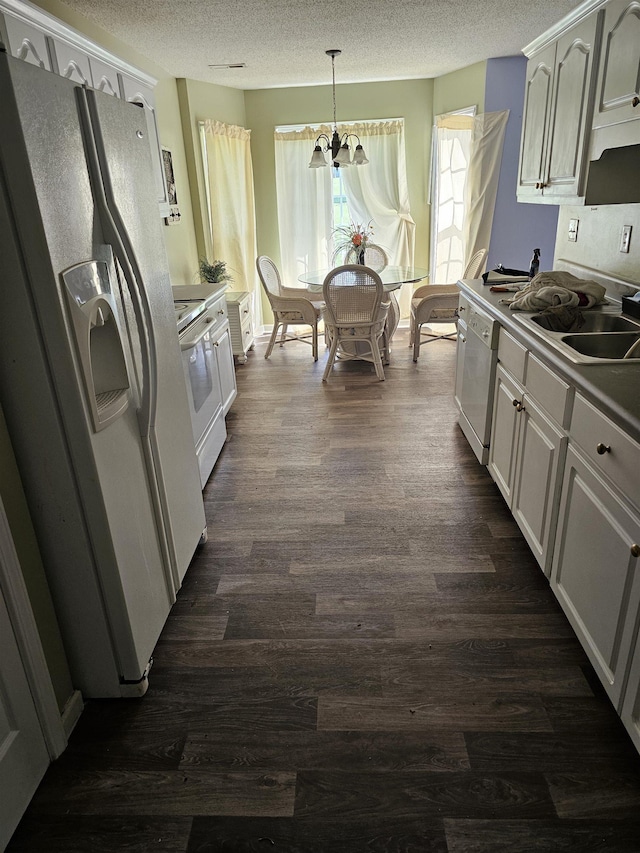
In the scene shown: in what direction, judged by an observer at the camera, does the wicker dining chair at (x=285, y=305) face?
facing to the right of the viewer

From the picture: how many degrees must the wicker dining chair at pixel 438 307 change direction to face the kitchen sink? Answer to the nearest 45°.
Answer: approximately 90° to its left

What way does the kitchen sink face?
to the viewer's left

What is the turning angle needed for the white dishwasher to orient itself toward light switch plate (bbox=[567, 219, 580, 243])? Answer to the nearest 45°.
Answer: approximately 135° to its right

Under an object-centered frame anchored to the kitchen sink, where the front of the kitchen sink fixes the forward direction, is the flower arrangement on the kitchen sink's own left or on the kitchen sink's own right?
on the kitchen sink's own right

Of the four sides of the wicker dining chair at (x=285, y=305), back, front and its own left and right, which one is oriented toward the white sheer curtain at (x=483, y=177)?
front

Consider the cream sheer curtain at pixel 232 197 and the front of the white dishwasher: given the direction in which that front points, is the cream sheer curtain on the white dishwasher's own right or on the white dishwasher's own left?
on the white dishwasher's own right

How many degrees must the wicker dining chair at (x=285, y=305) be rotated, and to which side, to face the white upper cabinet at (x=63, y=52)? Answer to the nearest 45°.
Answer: approximately 135° to its right

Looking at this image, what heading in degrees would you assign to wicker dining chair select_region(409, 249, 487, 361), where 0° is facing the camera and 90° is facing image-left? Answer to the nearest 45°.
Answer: approximately 90°

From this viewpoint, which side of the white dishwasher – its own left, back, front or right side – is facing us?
left

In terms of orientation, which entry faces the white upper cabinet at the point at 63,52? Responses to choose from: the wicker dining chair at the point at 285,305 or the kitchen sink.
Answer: the kitchen sink

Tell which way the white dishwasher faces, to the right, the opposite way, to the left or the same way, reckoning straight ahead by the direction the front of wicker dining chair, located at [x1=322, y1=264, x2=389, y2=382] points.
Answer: to the left

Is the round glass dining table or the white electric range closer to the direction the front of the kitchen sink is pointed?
the white electric range

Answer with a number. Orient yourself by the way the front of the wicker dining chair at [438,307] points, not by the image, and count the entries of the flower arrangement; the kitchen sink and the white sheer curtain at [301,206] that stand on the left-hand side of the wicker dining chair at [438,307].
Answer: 1
